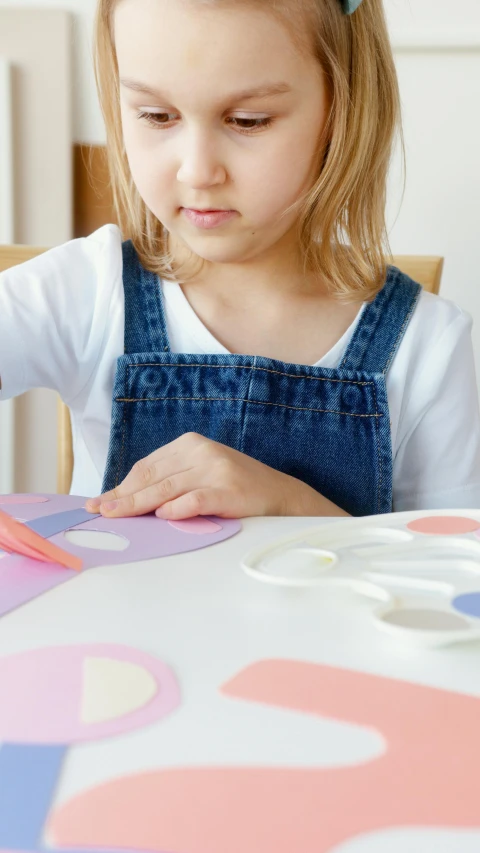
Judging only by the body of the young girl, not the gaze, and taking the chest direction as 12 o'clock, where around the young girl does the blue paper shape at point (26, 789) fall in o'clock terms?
The blue paper shape is roughly at 12 o'clock from the young girl.

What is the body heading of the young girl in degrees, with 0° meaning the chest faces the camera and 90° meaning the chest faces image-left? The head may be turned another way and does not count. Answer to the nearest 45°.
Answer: approximately 0°

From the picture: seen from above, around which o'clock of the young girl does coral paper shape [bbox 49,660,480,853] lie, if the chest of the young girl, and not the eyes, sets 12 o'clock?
The coral paper shape is roughly at 12 o'clock from the young girl.
